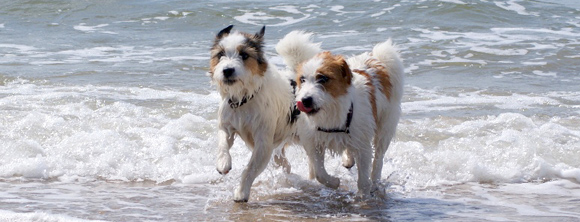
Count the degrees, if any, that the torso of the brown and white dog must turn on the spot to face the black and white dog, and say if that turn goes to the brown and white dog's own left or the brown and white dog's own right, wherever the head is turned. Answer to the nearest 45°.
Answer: approximately 45° to the brown and white dog's own right

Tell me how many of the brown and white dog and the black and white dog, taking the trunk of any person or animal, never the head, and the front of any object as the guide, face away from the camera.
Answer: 0

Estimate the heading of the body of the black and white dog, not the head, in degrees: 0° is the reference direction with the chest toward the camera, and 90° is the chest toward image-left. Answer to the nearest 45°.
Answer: approximately 45°

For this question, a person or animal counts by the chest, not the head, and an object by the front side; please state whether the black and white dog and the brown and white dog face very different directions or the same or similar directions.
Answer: same or similar directions

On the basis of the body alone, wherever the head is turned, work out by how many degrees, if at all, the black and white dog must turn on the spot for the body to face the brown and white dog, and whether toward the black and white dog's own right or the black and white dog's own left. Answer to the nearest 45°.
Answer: approximately 135° to the black and white dog's own left

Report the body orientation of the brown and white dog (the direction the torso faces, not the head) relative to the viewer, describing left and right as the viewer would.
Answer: facing the viewer and to the left of the viewer
